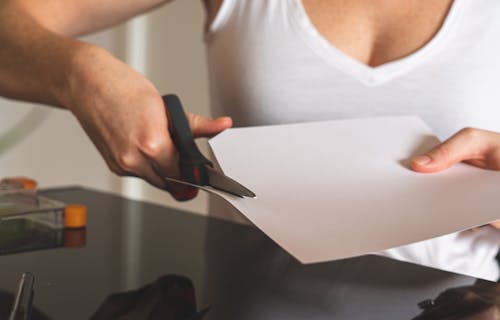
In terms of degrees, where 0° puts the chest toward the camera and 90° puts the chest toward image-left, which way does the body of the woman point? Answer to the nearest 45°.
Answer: approximately 0°
